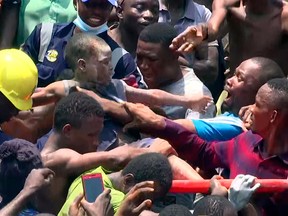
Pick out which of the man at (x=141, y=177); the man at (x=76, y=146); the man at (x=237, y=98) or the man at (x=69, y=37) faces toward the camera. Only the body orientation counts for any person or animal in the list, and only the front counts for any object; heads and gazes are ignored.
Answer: the man at (x=69, y=37)

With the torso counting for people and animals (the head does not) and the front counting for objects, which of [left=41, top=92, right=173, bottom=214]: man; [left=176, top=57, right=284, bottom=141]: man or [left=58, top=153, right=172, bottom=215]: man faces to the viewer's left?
[left=176, top=57, right=284, bottom=141]: man

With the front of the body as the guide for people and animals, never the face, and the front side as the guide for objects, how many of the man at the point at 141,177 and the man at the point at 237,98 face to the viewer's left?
1

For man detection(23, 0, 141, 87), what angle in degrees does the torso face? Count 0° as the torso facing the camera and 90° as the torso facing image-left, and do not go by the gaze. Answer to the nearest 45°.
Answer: approximately 0°

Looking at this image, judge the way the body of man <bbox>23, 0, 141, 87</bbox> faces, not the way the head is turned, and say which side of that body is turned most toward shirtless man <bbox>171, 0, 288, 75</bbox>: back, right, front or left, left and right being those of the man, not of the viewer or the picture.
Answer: left

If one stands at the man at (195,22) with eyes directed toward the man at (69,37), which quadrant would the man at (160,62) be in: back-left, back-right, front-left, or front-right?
front-left

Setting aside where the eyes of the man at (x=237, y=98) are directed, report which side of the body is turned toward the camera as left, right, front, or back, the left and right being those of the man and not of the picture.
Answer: left

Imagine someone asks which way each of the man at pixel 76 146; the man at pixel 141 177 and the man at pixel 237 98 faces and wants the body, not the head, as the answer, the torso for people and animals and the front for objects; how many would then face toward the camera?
0

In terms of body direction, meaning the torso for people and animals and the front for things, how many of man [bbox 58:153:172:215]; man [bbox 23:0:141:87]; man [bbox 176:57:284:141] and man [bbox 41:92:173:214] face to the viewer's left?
1

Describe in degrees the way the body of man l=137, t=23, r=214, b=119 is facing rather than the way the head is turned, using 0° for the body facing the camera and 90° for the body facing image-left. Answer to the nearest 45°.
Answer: approximately 45°

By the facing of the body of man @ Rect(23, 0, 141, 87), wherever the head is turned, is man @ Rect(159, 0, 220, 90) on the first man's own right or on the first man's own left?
on the first man's own left

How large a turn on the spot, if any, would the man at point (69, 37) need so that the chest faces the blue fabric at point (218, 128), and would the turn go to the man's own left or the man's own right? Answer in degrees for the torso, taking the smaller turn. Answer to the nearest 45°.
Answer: approximately 45° to the man's own left

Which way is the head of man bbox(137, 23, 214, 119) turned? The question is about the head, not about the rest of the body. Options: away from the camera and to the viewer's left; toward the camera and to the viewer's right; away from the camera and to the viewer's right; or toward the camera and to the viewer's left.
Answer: toward the camera and to the viewer's left

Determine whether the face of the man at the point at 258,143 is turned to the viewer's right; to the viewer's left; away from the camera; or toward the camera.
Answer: to the viewer's left
